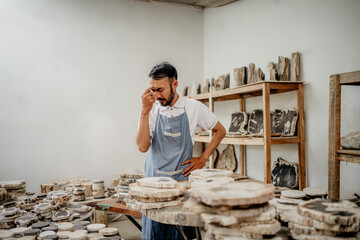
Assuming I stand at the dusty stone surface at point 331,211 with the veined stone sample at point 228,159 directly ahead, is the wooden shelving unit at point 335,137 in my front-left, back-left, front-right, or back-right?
front-right

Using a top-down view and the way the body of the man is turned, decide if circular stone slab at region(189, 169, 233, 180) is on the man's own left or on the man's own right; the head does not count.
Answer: on the man's own left

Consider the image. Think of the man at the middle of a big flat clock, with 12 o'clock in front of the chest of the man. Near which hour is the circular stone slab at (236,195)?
The circular stone slab is roughly at 10 o'clock from the man.

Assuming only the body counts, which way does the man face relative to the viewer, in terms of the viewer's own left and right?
facing the viewer and to the left of the viewer

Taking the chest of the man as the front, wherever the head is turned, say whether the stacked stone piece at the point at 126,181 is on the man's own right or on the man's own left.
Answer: on the man's own right

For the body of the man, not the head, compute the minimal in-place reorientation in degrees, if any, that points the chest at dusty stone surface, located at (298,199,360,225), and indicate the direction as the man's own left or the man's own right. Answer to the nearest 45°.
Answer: approximately 90° to the man's own left

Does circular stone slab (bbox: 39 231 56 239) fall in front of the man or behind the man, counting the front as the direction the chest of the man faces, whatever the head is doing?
in front

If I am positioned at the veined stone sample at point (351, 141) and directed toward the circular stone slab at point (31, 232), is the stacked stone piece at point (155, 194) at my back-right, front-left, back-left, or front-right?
front-left

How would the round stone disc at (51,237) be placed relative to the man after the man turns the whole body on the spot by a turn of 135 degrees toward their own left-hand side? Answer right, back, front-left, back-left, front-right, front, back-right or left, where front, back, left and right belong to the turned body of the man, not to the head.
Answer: back

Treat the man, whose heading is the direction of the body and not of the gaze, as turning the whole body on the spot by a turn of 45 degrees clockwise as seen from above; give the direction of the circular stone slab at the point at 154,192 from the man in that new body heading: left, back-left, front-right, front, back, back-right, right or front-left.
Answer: left

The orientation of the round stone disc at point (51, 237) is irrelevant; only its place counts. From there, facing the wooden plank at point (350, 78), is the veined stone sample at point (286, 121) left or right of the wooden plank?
left

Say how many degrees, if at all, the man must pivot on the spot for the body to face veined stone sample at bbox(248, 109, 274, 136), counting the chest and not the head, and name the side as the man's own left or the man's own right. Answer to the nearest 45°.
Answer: approximately 180°

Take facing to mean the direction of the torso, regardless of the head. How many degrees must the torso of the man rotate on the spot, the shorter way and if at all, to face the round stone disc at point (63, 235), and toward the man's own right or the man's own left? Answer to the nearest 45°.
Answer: approximately 45° to the man's own right

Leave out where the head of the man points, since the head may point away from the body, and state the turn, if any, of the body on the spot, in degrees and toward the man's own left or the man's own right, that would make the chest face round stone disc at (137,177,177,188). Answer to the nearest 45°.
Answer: approximately 45° to the man's own left

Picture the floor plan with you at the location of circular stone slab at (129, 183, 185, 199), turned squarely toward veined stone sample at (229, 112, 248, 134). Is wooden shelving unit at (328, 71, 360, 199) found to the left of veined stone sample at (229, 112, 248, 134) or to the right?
right
